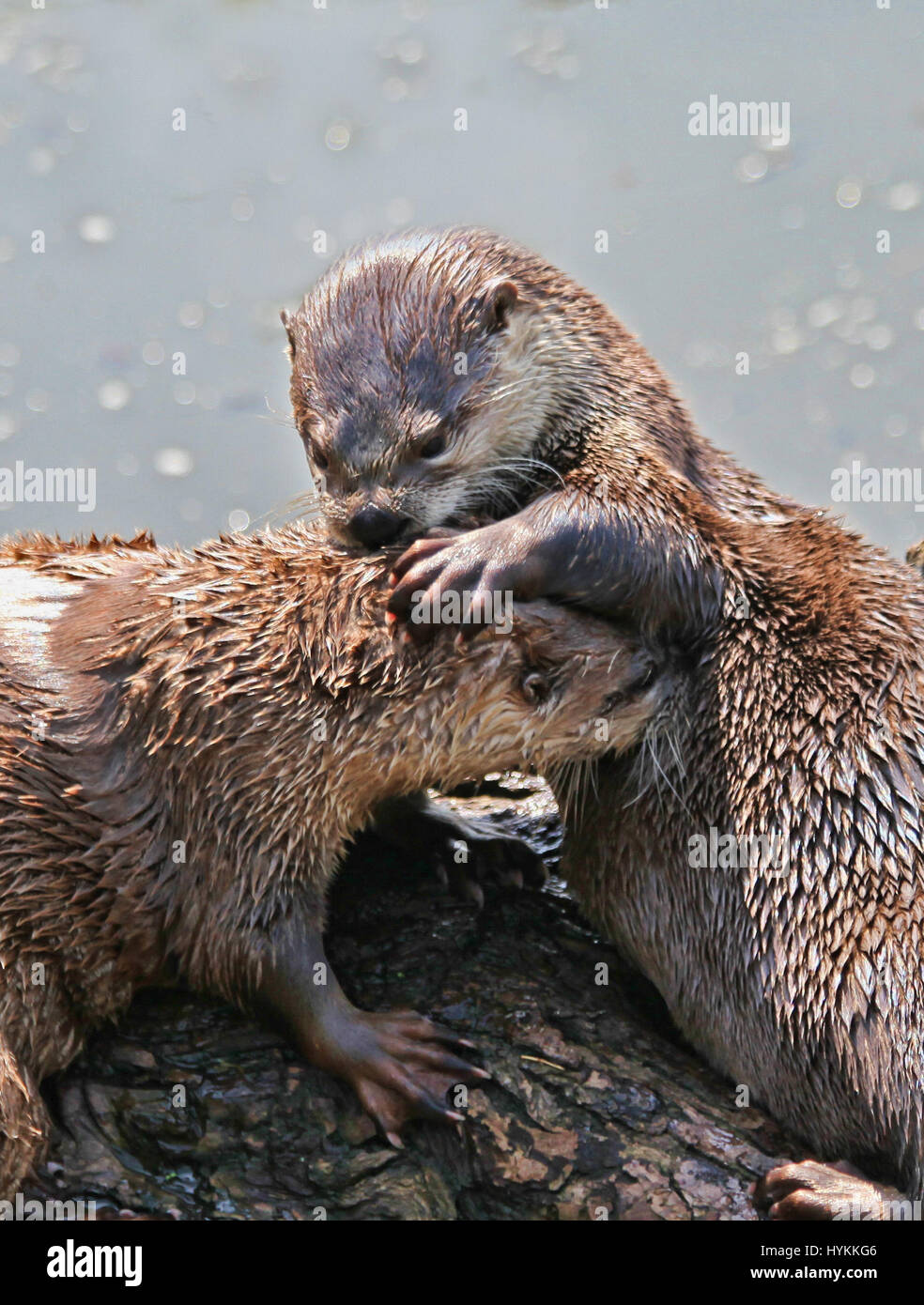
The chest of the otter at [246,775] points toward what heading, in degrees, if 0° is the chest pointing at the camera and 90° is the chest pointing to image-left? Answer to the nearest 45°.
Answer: approximately 270°

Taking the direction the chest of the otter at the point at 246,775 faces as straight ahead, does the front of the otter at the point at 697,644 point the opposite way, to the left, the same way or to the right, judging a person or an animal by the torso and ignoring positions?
the opposite way

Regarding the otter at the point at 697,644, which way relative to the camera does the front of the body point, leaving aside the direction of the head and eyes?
to the viewer's left
